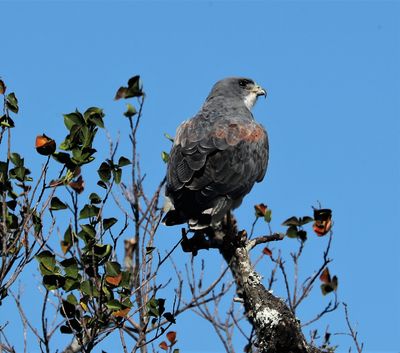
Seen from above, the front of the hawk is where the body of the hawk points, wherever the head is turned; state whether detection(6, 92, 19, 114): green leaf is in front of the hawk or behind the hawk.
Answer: behind

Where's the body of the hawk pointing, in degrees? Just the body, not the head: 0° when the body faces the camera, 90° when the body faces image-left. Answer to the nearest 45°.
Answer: approximately 225°
